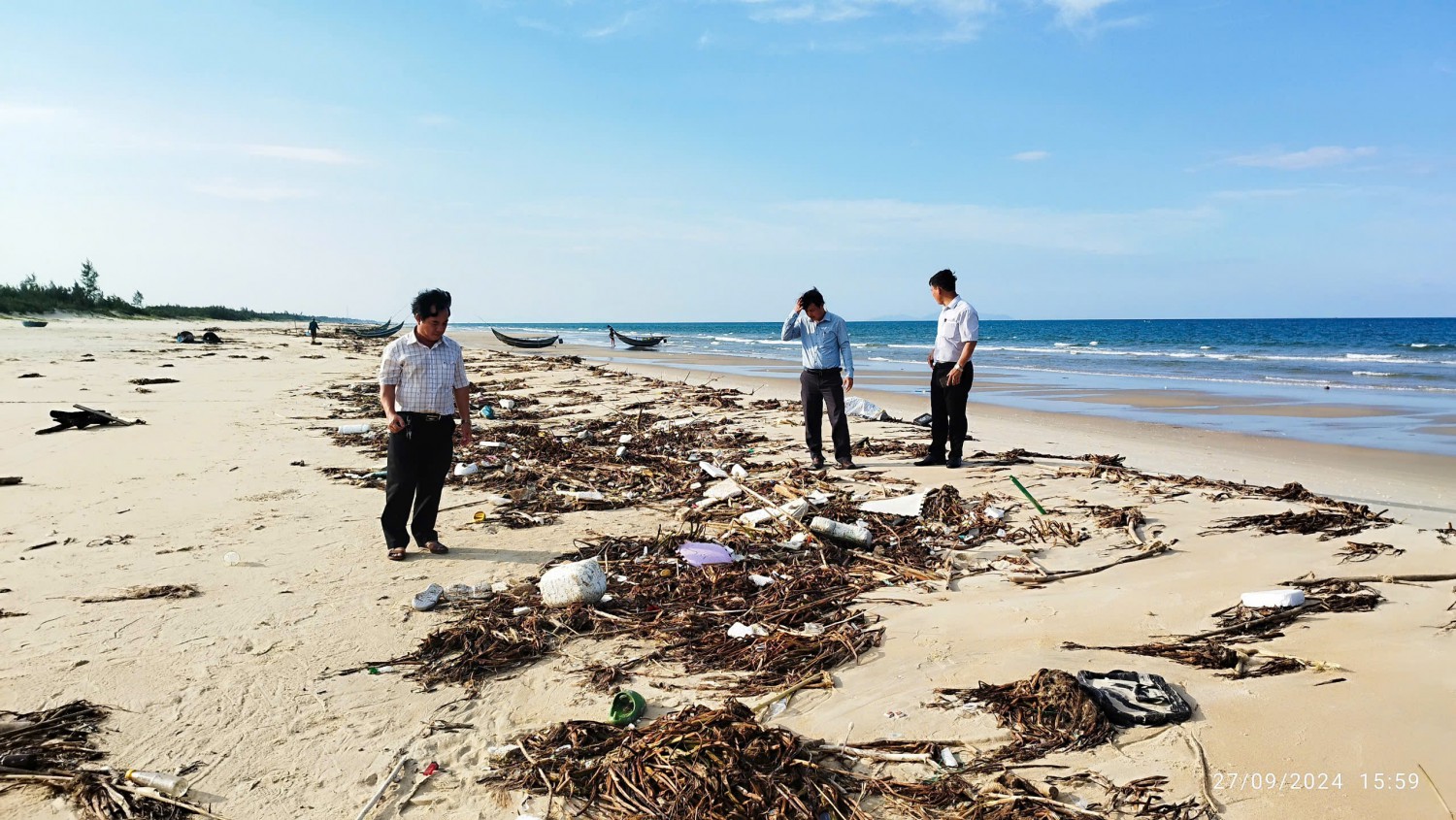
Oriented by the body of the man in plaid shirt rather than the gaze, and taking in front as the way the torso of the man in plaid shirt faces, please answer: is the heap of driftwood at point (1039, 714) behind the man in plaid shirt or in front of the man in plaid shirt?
in front

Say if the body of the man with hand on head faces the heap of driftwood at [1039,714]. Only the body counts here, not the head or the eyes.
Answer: yes

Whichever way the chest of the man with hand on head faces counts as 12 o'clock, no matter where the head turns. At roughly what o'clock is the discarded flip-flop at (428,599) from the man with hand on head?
The discarded flip-flop is roughly at 1 o'clock from the man with hand on head.

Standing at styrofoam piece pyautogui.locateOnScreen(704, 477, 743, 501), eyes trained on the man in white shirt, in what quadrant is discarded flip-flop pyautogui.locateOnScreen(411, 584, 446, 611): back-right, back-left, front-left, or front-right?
back-right

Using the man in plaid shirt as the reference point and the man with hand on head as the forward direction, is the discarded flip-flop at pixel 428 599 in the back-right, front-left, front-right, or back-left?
back-right

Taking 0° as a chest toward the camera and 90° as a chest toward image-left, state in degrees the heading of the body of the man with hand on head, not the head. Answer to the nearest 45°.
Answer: approximately 0°

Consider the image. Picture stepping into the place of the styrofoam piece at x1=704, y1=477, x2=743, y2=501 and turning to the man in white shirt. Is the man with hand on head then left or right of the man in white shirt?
left

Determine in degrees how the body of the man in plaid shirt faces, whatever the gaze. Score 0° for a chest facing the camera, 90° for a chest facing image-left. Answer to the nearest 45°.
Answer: approximately 315°

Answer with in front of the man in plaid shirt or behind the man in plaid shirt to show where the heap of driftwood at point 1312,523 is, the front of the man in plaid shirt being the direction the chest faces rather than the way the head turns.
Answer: in front

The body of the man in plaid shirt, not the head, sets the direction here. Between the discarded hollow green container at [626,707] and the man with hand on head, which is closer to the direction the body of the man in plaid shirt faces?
the discarded hollow green container

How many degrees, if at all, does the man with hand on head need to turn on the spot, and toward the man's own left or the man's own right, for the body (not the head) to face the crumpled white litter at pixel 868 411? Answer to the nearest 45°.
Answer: approximately 180°
